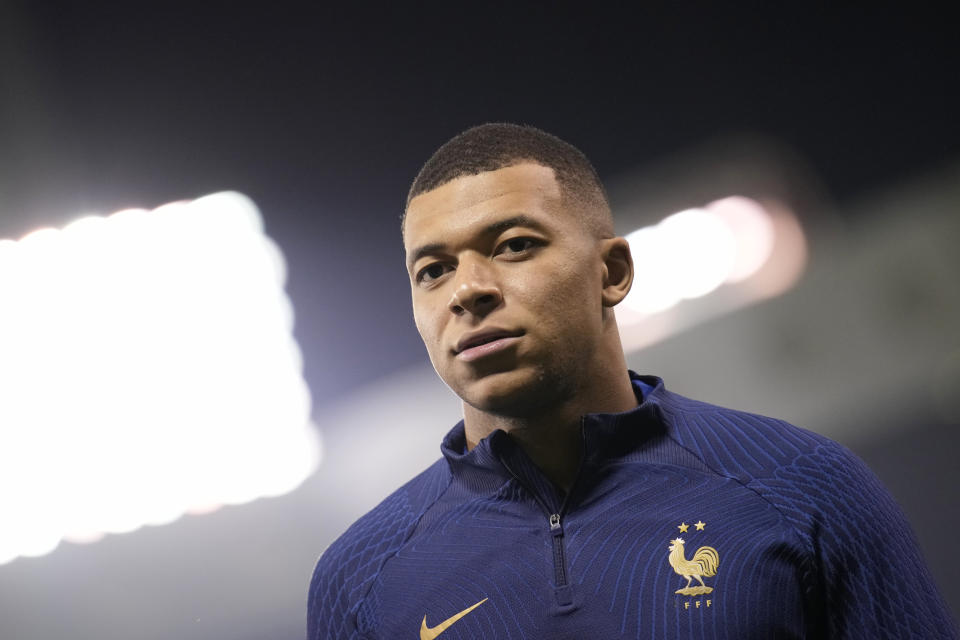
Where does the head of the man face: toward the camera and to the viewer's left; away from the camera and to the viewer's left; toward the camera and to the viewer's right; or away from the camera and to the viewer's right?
toward the camera and to the viewer's left

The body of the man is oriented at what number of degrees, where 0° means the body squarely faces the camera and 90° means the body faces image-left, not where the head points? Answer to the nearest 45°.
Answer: approximately 45°
